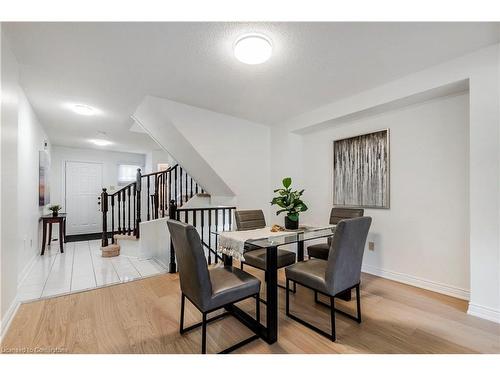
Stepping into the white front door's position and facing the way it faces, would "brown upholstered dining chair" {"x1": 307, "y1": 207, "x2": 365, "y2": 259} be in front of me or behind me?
in front

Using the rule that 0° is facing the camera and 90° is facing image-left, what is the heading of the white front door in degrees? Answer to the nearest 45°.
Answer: approximately 0°

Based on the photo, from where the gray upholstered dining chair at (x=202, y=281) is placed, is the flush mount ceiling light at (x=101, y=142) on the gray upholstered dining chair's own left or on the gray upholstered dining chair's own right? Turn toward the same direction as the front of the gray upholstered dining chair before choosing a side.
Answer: on the gray upholstered dining chair's own left

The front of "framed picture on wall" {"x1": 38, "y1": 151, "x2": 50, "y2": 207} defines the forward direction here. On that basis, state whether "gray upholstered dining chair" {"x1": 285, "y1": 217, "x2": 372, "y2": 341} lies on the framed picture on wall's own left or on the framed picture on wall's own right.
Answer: on the framed picture on wall's own right

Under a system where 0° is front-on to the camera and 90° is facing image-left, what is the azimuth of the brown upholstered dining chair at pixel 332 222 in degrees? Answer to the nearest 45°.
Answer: approximately 45°

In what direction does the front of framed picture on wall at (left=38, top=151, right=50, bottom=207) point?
to the viewer's right

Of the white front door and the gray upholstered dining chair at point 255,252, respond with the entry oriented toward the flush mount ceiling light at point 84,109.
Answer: the white front door

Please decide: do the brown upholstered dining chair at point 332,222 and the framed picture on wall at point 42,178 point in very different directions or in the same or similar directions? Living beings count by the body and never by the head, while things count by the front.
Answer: very different directions

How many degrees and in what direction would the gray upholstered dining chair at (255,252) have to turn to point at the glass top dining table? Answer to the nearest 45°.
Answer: approximately 45° to its right

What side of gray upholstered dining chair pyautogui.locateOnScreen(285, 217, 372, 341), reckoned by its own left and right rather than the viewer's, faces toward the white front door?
front

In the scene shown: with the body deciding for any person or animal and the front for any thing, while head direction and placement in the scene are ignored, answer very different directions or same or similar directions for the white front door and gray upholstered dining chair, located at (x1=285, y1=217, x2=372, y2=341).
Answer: very different directions

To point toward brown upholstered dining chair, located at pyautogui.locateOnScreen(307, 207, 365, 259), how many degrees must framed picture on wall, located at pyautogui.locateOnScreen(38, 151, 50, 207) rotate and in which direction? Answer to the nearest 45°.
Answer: approximately 45° to its right

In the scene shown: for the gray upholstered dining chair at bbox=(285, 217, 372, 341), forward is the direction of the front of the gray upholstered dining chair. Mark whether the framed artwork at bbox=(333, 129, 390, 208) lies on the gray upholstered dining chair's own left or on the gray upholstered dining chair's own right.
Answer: on the gray upholstered dining chair's own right

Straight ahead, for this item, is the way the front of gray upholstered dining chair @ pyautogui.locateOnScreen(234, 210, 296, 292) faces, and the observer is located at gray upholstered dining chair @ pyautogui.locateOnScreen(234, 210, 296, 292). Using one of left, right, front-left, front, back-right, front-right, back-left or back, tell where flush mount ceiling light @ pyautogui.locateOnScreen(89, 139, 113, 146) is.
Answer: back

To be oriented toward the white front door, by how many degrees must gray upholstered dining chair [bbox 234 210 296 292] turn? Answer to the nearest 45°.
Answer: approximately 180°
